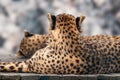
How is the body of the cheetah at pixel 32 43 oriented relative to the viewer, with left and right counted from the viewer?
facing to the left of the viewer
